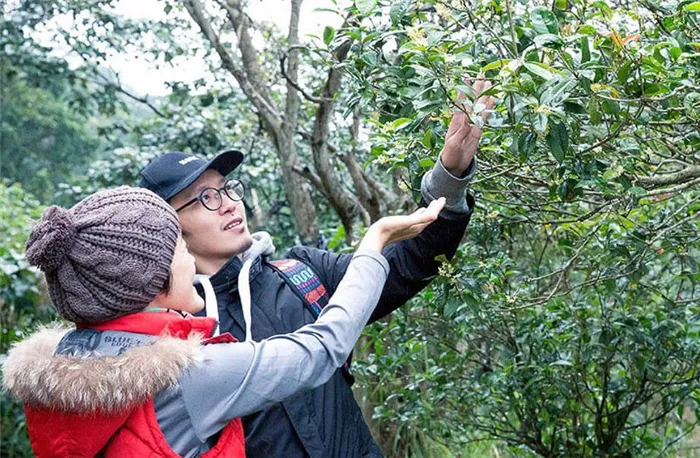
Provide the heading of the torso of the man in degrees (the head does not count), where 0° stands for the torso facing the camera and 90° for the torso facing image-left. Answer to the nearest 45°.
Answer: approximately 315°

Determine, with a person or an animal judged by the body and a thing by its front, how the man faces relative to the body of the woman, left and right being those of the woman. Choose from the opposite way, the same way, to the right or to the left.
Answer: to the right

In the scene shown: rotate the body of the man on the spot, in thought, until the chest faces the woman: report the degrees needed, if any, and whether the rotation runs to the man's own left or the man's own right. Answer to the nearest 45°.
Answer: approximately 90° to the man's own right

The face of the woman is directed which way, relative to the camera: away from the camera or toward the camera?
away from the camera

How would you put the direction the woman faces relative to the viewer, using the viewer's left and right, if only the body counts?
facing away from the viewer and to the right of the viewer

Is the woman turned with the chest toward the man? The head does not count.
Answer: yes
